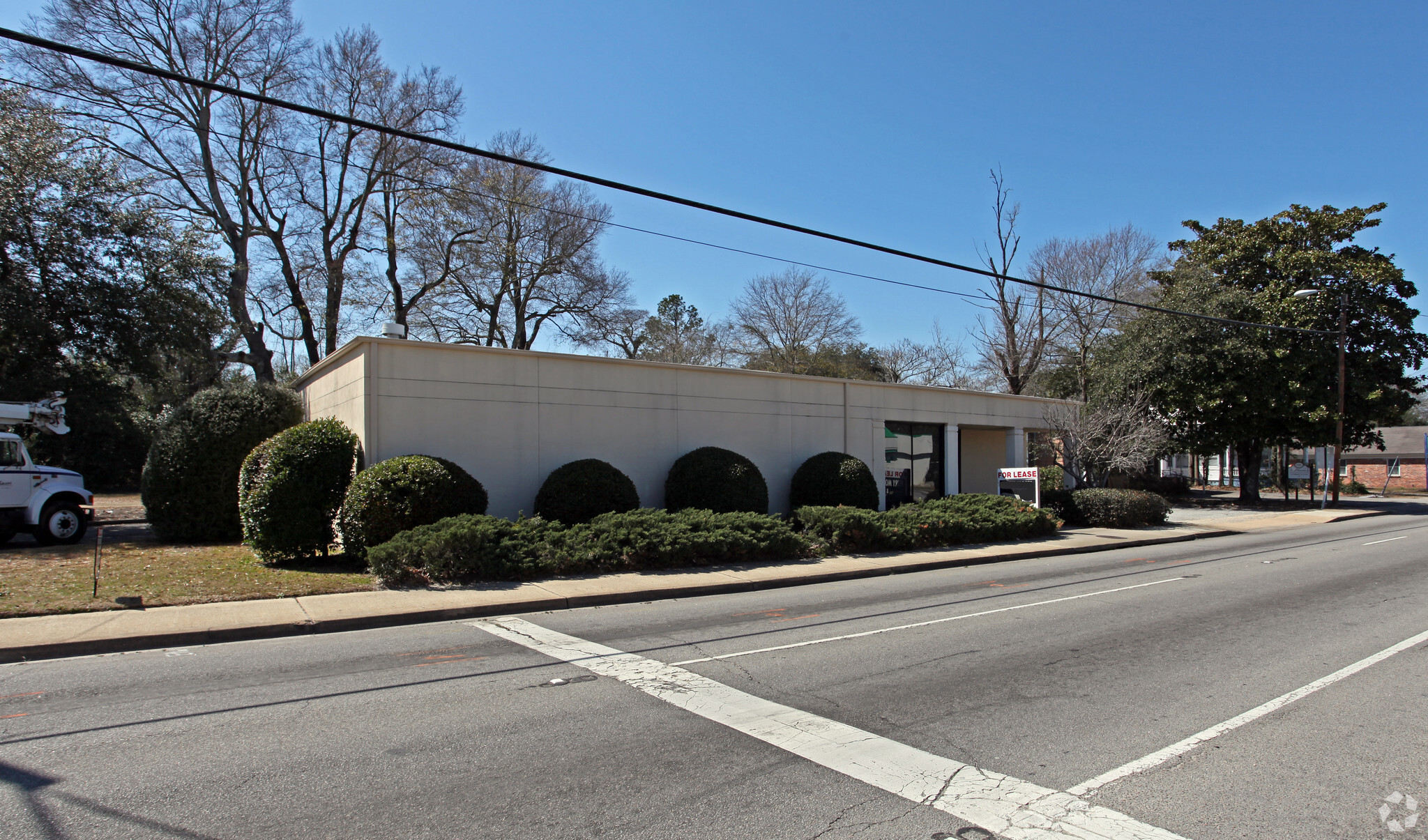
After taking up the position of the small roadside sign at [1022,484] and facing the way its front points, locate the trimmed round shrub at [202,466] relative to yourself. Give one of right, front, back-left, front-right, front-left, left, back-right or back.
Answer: front-right

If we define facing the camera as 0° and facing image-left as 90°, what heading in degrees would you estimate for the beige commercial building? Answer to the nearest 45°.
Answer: approximately 315°

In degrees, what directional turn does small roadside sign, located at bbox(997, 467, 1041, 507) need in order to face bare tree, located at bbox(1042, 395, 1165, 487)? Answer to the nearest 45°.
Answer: approximately 135° to its left

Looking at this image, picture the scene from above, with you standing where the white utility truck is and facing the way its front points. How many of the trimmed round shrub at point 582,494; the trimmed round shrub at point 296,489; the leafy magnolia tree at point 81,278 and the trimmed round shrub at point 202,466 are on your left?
1

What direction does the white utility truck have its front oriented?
to the viewer's right

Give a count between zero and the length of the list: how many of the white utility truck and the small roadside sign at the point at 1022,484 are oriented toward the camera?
1

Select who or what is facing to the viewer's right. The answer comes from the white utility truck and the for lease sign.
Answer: the white utility truck

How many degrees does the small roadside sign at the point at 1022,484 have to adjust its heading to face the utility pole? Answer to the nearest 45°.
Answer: approximately 135° to its left

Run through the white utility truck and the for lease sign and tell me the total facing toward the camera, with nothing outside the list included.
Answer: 1

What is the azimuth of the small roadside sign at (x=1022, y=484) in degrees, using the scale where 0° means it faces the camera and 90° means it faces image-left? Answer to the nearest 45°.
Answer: approximately 0°

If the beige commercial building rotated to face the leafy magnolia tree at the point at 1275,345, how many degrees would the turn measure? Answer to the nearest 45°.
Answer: approximately 90° to its left
